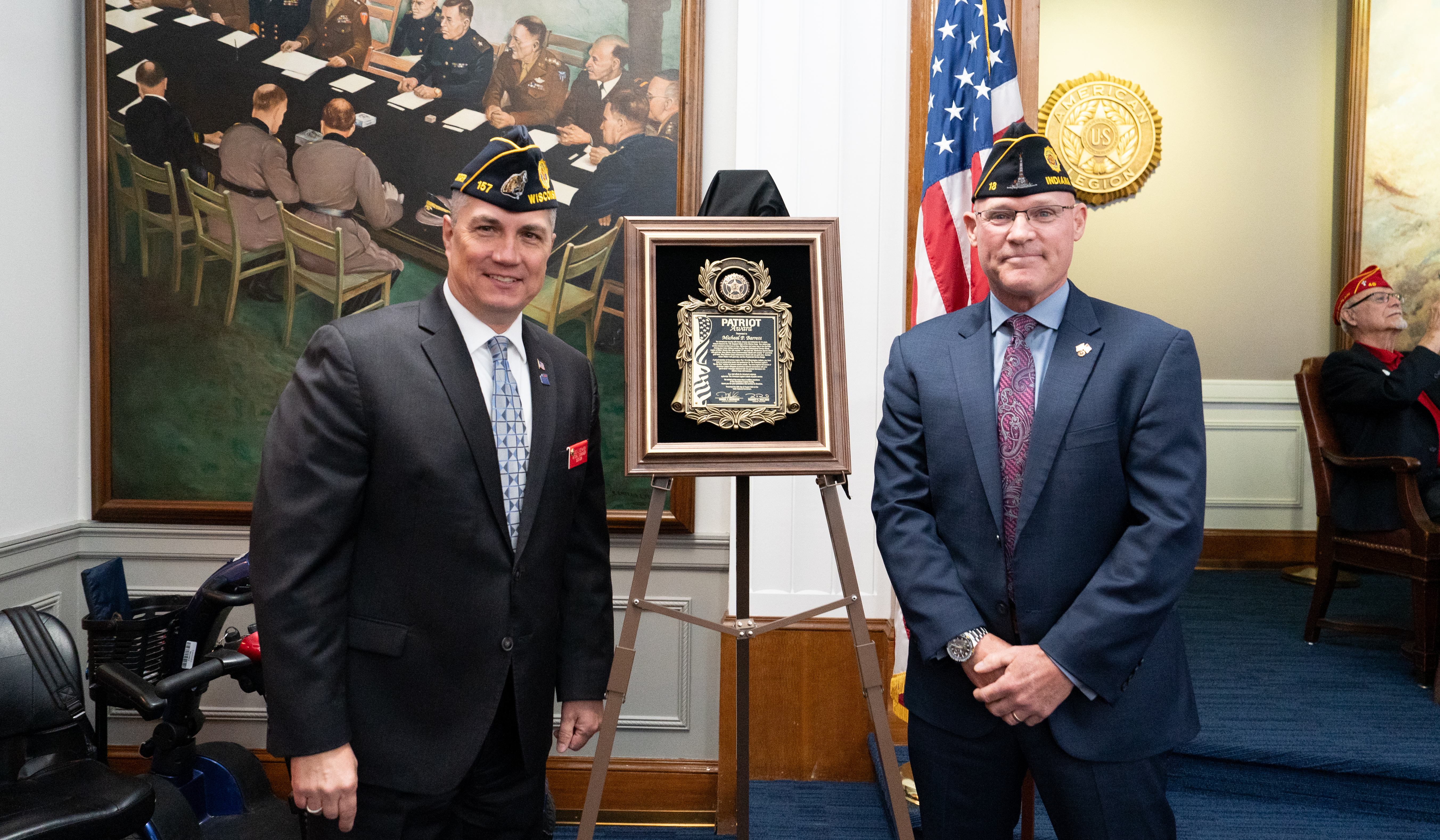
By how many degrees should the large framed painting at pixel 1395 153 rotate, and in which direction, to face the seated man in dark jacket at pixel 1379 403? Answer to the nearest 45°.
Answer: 0° — it already faces them

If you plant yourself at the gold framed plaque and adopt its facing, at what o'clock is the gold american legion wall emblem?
The gold american legion wall emblem is roughly at 7 o'clock from the gold framed plaque.

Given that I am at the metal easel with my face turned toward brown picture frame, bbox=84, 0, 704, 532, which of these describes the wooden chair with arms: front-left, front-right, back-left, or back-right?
back-right

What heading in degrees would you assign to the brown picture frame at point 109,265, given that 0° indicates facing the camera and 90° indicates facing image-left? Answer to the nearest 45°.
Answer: approximately 0°

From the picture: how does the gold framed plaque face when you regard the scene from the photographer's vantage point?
facing the viewer

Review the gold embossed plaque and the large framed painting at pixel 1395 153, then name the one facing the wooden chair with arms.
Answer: the large framed painting

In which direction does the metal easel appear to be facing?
toward the camera

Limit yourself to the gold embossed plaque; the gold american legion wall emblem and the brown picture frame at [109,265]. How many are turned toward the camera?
3
